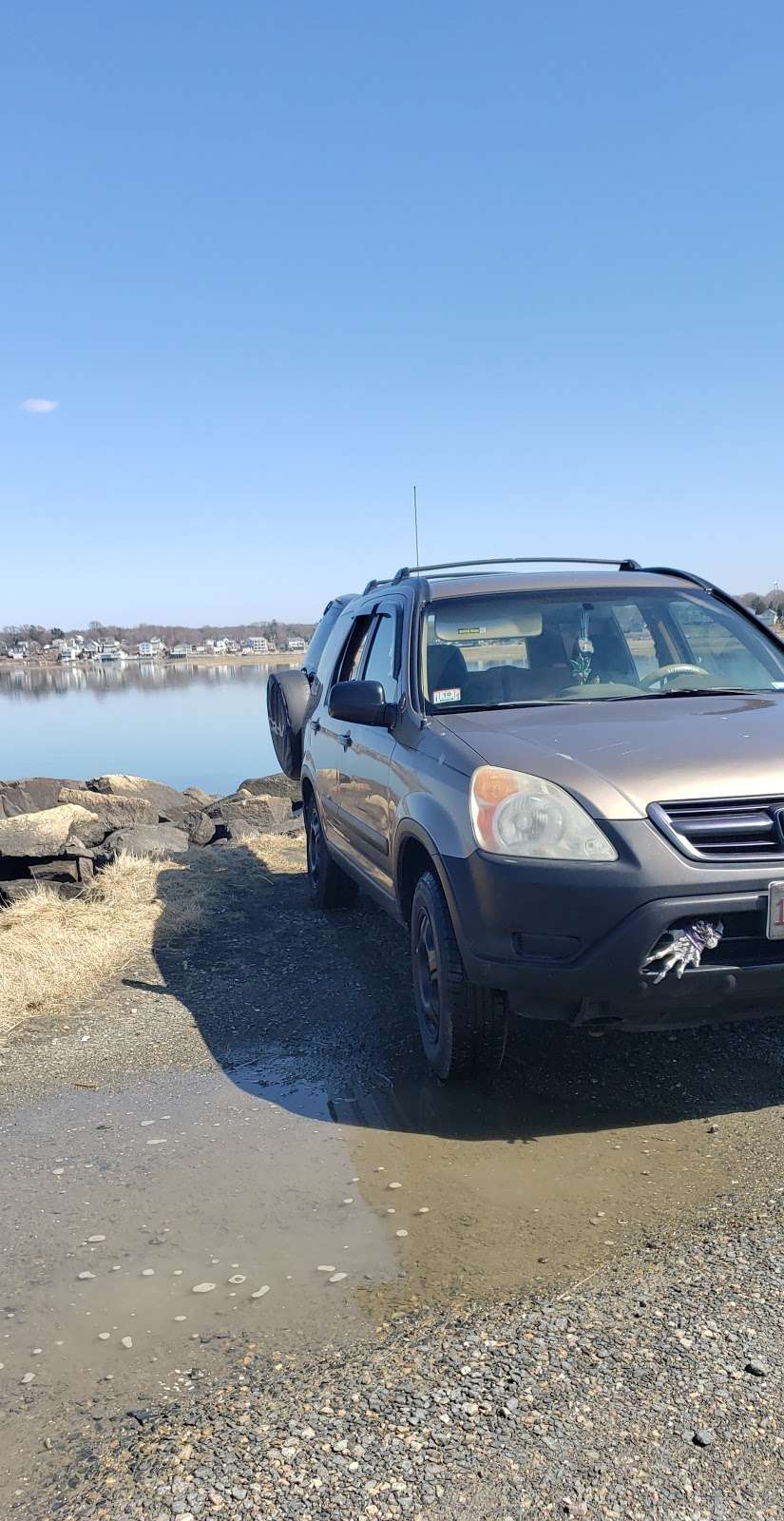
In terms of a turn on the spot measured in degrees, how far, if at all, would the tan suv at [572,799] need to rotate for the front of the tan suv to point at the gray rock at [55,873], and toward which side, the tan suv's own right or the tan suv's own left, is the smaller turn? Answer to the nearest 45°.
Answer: approximately 180°

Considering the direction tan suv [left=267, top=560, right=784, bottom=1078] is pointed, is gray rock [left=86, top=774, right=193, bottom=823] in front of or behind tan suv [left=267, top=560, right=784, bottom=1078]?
behind

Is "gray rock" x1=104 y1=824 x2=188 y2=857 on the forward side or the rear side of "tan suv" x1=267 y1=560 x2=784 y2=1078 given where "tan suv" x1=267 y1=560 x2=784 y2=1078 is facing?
on the rear side

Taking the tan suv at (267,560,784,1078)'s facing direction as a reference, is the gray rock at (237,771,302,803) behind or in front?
behind

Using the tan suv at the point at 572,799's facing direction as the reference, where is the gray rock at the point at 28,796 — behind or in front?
behind

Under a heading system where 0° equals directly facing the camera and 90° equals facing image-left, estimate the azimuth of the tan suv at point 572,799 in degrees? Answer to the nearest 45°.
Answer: approximately 315°

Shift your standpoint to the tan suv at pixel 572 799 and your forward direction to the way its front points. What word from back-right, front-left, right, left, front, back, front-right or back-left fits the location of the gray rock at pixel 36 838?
back

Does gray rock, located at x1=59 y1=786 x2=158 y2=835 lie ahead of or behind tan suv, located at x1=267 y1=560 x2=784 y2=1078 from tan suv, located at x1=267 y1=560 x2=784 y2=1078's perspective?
behind

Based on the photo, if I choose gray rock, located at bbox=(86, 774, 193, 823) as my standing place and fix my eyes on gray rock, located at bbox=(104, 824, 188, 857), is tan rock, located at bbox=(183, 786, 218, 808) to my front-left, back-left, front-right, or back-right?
back-left
